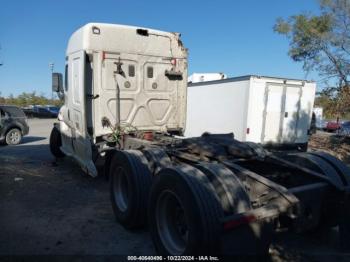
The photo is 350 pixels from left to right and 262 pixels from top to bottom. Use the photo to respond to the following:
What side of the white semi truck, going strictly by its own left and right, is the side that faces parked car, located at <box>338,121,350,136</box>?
right

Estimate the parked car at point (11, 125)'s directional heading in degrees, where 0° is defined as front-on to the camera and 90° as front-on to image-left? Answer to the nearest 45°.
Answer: approximately 90°

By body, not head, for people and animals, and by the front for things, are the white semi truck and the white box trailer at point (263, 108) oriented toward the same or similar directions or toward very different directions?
same or similar directions

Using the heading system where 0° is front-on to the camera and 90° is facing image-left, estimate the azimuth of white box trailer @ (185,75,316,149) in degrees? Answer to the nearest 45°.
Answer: approximately 135°

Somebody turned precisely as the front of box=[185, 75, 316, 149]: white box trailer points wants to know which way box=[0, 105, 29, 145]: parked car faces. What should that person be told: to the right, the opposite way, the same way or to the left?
to the left

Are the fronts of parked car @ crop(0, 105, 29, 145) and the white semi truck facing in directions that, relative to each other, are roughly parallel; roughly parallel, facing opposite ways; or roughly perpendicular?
roughly perpendicular

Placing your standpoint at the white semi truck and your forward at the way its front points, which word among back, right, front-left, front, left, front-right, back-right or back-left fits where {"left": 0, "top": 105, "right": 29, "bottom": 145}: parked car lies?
front

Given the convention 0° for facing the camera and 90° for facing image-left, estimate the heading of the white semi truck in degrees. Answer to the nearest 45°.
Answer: approximately 135°

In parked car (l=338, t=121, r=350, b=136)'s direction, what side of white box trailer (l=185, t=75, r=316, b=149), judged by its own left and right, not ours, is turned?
right

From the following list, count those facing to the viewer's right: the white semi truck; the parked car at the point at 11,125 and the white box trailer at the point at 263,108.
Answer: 0

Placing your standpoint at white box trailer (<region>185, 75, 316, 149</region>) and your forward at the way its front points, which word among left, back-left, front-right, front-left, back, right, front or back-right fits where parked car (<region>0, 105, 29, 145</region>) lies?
front-left
